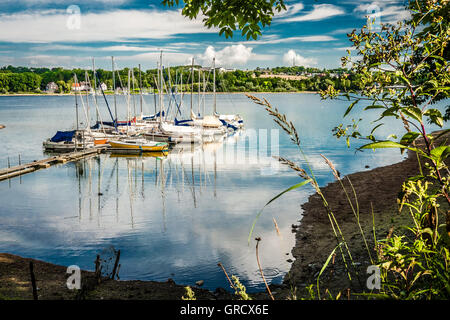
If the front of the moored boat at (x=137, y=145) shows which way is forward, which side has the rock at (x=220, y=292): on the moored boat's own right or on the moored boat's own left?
on the moored boat's own left

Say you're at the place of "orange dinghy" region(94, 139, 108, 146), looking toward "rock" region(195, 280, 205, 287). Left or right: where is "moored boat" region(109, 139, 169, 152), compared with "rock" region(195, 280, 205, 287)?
left

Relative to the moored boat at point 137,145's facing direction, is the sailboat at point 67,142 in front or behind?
in front

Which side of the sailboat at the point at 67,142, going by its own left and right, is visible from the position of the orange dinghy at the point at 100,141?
front

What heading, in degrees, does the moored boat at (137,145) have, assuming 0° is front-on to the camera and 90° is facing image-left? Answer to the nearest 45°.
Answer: approximately 90°

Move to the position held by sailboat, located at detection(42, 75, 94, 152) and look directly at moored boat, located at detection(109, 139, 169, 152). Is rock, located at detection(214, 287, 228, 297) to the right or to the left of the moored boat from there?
right

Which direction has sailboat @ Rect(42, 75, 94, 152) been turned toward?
to the viewer's right

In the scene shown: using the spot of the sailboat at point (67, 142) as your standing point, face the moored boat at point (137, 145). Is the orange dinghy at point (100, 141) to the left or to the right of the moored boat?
left
